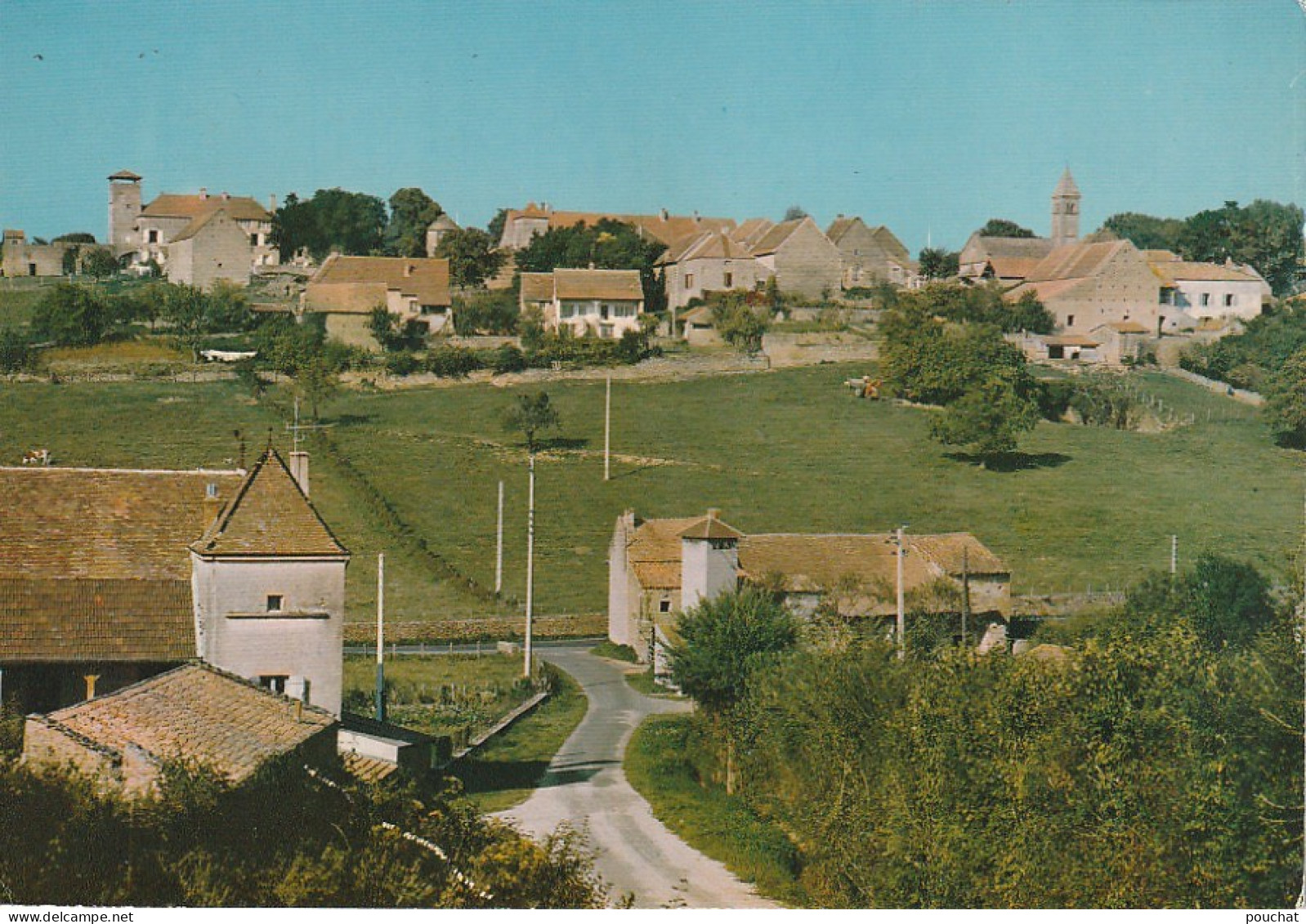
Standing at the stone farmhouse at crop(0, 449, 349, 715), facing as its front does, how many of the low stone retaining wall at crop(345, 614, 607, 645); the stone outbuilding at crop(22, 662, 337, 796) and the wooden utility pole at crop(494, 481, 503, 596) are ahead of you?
1

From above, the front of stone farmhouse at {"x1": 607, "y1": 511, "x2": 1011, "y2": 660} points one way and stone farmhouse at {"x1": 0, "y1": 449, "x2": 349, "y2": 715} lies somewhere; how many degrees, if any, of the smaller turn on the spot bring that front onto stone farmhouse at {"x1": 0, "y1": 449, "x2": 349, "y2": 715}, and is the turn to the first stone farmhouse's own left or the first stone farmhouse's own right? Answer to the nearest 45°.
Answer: approximately 45° to the first stone farmhouse's own right

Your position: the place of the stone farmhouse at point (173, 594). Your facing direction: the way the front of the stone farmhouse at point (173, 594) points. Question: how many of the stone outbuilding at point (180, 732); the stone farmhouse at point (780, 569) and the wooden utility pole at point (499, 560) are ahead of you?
1

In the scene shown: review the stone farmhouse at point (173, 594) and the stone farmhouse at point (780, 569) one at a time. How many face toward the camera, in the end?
2

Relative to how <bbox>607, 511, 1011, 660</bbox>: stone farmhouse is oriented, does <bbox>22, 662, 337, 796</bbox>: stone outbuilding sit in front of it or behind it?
in front

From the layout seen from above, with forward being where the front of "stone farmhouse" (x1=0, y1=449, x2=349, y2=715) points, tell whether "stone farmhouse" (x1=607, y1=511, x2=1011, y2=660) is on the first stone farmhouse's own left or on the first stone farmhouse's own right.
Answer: on the first stone farmhouse's own left

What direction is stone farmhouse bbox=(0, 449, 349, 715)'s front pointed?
toward the camera

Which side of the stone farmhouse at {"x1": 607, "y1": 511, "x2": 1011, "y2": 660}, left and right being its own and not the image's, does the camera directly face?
front

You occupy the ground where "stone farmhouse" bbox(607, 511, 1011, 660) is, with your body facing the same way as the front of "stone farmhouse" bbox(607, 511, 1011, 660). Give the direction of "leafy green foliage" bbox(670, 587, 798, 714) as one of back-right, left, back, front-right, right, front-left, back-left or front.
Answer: front

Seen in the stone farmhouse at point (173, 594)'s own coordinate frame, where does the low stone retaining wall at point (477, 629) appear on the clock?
The low stone retaining wall is roughly at 7 o'clock from the stone farmhouse.

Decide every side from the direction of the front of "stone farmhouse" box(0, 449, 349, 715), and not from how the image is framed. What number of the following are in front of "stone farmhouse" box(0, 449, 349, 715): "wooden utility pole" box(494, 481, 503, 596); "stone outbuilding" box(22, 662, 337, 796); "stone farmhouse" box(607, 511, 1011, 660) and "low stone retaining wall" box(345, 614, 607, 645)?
1

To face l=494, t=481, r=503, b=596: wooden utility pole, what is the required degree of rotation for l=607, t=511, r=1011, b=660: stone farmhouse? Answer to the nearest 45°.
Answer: approximately 90° to its right

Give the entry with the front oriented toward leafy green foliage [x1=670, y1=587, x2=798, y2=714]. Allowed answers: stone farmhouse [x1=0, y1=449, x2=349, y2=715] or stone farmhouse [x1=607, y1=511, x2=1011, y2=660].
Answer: stone farmhouse [x1=607, y1=511, x2=1011, y2=660]

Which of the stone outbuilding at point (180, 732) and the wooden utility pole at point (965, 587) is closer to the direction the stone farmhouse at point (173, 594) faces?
the stone outbuilding
